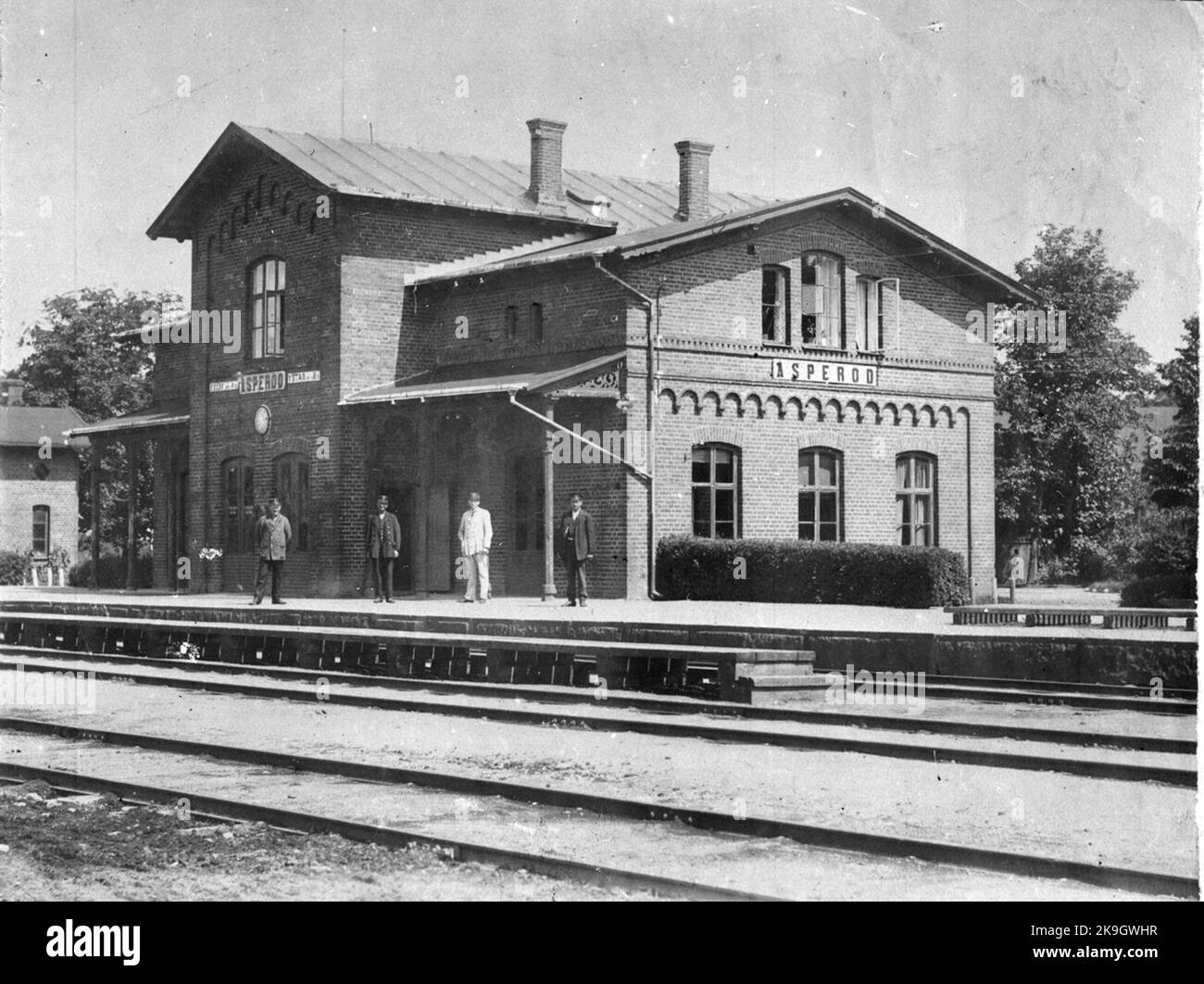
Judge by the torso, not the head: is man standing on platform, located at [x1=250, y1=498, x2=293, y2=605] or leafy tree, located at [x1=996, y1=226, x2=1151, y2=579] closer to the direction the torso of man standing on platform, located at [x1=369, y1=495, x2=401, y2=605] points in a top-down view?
the man standing on platform

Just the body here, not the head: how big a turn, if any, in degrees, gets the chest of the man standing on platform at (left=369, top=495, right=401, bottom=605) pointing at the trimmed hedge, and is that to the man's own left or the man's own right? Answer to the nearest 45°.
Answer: approximately 90° to the man's own left

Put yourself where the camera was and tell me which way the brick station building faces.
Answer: facing the viewer and to the left of the viewer

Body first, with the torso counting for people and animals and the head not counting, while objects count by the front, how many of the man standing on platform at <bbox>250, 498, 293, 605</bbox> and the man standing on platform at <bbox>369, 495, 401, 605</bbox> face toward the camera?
2

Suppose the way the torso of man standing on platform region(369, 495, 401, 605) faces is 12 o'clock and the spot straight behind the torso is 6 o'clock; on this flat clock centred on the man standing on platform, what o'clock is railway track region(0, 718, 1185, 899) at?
The railway track is roughly at 12 o'clock from the man standing on platform.

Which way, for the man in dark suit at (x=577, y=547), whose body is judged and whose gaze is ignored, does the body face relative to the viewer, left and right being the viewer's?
facing the viewer

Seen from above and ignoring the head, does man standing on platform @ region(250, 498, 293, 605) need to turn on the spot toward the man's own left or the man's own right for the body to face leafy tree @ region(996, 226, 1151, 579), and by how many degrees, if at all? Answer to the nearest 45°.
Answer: approximately 135° to the man's own left

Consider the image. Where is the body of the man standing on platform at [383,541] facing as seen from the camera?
toward the camera

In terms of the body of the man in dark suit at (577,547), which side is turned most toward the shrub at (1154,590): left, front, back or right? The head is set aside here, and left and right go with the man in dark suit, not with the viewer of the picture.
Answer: left
